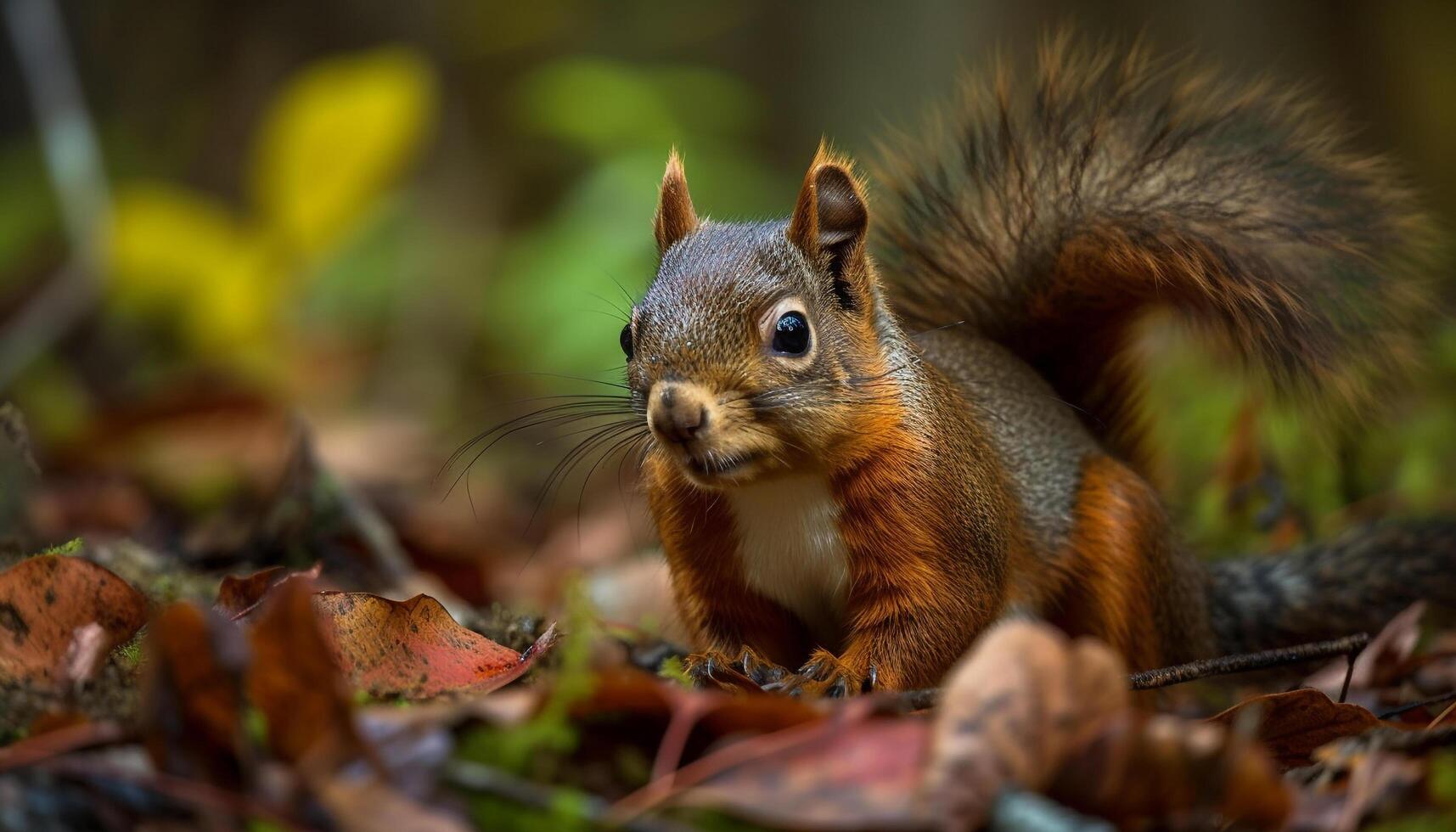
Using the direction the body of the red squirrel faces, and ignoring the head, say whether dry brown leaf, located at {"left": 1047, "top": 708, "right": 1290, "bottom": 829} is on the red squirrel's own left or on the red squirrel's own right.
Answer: on the red squirrel's own left

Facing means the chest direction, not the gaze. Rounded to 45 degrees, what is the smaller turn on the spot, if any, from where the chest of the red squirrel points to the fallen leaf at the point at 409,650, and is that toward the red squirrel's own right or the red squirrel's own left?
0° — it already faces it

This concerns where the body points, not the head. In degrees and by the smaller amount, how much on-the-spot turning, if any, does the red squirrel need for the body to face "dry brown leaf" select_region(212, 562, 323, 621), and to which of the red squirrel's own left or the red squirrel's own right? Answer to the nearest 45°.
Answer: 0° — it already faces it

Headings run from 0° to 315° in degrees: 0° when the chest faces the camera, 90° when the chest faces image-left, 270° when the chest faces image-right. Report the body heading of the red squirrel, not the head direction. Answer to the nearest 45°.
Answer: approximately 45°

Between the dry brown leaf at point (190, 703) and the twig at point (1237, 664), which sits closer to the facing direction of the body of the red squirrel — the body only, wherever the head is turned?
the dry brown leaf

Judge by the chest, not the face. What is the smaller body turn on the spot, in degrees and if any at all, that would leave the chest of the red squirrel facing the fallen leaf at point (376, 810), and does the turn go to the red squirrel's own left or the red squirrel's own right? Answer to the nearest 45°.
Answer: approximately 45° to the red squirrel's own left

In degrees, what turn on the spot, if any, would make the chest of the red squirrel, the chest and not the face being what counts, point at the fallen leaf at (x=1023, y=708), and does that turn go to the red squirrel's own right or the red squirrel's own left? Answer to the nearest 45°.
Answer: approximately 45° to the red squirrel's own left
